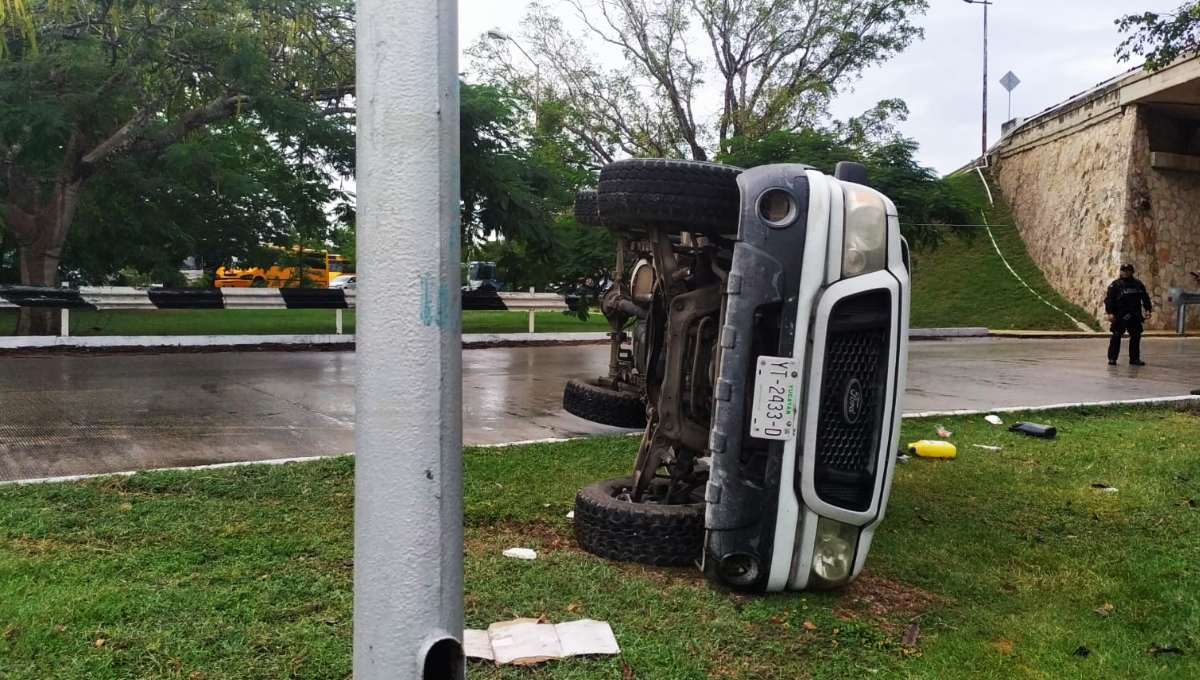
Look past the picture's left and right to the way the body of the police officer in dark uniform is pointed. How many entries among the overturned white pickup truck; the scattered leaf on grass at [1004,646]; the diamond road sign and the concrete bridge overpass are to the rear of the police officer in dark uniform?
2

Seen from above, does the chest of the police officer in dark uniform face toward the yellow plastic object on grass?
yes

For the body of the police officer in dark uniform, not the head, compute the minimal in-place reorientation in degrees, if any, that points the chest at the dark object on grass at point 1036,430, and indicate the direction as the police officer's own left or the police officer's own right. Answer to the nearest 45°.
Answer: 0° — they already face it

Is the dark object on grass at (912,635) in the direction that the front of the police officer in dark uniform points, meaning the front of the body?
yes

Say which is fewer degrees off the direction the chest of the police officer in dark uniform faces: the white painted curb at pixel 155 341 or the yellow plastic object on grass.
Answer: the yellow plastic object on grass

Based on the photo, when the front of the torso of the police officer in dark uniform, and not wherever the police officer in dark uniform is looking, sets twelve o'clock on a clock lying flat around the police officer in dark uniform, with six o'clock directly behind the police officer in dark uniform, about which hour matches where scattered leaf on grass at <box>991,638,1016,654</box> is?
The scattered leaf on grass is roughly at 12 o'clock from the police officer in dark uniform.

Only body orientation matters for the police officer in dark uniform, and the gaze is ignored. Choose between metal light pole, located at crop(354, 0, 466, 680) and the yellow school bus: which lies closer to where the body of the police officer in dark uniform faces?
the metal light pole

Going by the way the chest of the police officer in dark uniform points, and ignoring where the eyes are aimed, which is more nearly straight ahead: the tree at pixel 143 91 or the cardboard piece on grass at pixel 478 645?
the cardboard piece on grass

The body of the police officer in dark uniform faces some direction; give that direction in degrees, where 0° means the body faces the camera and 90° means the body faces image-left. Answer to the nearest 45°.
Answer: approximately 0°

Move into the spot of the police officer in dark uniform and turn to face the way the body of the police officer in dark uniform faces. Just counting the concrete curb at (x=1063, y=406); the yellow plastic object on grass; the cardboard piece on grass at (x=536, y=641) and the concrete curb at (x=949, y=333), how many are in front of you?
3

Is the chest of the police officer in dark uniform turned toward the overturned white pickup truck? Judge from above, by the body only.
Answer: yes

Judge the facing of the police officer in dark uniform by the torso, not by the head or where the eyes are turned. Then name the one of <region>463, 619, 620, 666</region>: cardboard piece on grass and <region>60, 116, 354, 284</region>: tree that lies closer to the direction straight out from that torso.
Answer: the cardboard piece on grass

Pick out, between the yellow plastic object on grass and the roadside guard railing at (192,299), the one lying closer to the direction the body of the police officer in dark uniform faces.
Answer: the yellow plastic object on grass
